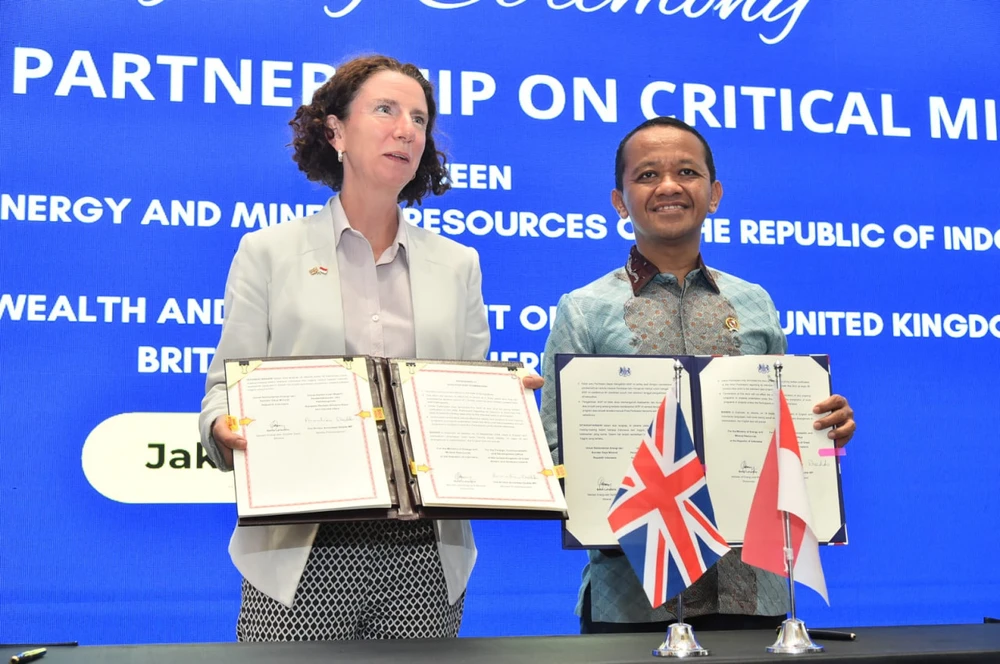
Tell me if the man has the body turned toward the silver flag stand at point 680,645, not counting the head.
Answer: yes

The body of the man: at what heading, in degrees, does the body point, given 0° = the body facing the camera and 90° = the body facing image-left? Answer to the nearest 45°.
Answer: approximately 0°

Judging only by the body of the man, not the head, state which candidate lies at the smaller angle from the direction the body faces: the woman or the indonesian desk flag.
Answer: the indonesian desk flag

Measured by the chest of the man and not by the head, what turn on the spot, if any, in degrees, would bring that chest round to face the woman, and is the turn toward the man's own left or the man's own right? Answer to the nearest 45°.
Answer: approximately 45° to the man's own right

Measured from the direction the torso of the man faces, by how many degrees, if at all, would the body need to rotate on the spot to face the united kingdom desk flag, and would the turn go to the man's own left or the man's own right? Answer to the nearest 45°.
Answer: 0° — they already face it
